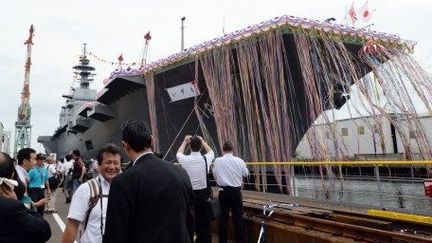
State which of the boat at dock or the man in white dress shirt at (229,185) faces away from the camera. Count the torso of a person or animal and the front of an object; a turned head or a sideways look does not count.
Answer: the man in white dress shirt

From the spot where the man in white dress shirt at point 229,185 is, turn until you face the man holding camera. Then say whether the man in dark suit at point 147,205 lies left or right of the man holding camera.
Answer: left

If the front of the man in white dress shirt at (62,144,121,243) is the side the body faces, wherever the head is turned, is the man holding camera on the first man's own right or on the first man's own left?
on the first man's own left

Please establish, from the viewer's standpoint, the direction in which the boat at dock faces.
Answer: facing the viewer and to the right of the viewer

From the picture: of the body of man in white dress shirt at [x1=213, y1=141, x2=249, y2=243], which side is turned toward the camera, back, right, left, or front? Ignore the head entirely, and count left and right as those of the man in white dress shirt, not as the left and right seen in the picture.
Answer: back

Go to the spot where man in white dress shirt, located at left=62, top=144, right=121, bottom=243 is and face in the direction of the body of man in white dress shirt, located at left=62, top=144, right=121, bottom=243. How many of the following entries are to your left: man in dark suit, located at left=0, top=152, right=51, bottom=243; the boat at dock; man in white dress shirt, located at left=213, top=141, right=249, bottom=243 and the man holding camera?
3

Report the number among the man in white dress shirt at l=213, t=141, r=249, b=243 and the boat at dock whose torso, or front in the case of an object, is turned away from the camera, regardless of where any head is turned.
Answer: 1

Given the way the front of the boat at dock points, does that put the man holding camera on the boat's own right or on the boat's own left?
on the boat's own right

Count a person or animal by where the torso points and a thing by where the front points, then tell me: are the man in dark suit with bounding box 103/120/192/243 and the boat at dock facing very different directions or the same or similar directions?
very different directions

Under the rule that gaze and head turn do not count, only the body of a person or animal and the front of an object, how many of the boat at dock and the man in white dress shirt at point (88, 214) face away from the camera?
0

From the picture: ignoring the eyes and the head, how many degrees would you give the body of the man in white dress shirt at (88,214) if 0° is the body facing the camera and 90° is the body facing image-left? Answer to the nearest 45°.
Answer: approximately 315°

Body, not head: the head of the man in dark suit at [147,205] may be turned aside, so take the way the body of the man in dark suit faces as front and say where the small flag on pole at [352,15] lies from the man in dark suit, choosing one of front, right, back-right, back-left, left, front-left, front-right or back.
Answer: right

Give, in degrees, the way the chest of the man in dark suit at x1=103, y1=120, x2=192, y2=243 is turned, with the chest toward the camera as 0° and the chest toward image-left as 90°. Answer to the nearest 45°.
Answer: approximately 135°

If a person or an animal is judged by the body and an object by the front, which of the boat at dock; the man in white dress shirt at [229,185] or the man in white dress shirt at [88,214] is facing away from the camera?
the man in white dress shirt at [229,185]
